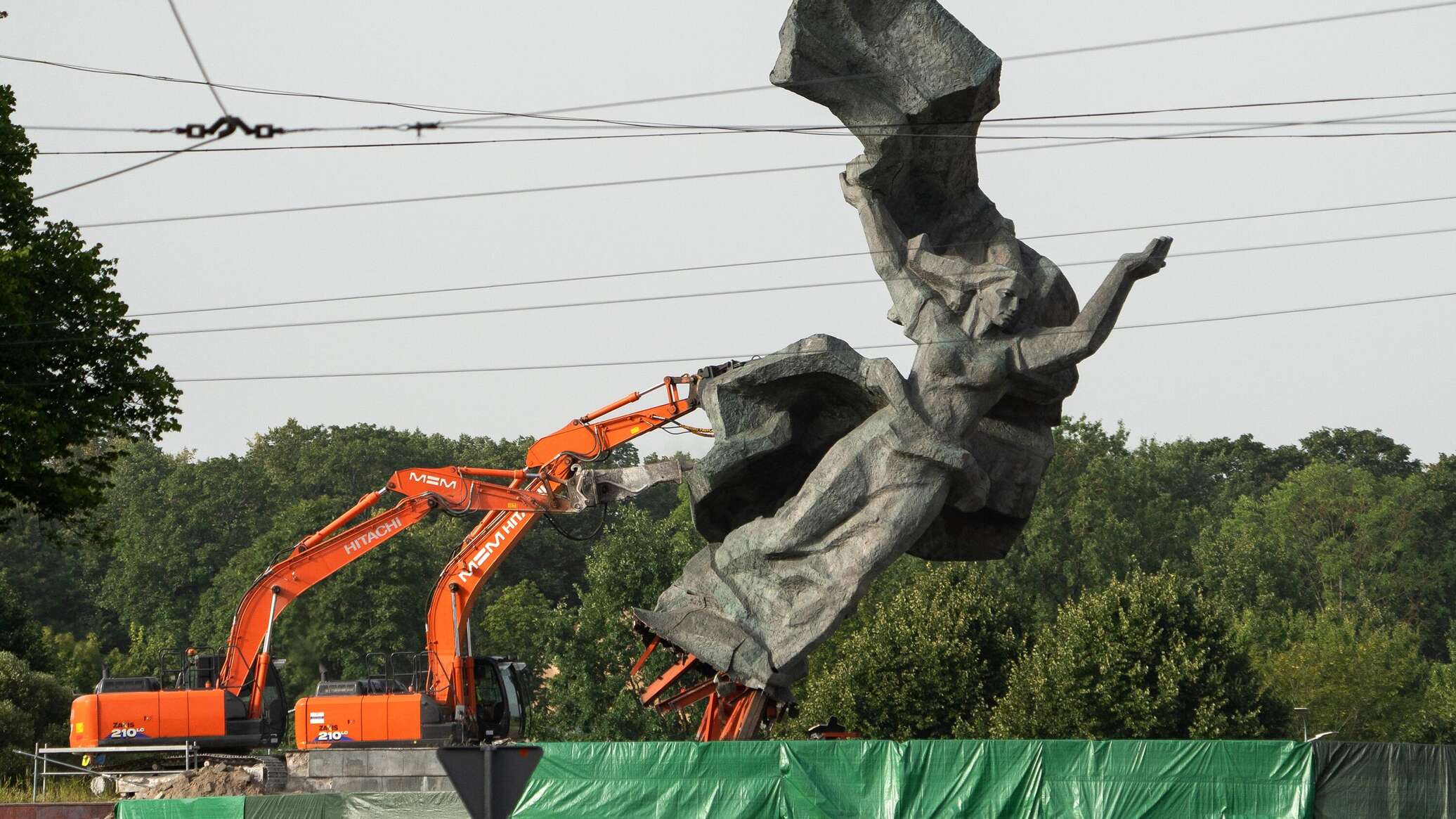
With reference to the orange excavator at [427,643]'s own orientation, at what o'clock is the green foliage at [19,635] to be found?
The green foliage is roughly at 8 o'clock from the orange excavator.

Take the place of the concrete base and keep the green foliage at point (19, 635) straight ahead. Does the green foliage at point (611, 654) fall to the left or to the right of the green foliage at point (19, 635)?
right

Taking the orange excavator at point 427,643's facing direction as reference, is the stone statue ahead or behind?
ahead

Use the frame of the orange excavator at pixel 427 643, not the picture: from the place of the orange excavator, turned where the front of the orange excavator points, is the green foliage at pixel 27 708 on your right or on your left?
on your left

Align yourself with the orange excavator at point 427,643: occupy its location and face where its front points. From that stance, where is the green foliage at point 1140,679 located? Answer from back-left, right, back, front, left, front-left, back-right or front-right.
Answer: front-left

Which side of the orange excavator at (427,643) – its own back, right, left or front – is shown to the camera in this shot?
right
